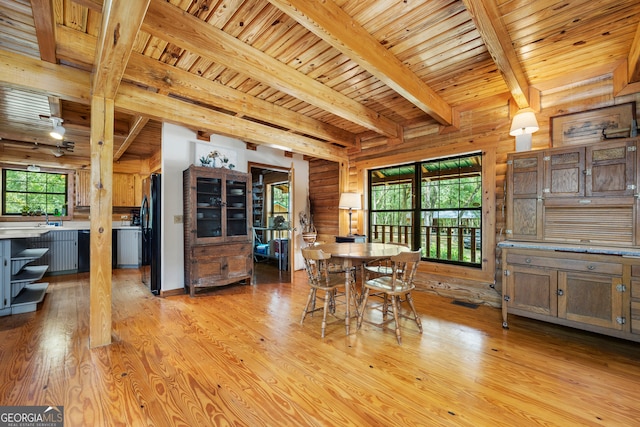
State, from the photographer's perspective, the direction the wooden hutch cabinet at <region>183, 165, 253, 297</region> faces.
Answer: facing the viewer and to the right of the viewer

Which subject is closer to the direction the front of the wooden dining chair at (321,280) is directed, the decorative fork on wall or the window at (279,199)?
the window

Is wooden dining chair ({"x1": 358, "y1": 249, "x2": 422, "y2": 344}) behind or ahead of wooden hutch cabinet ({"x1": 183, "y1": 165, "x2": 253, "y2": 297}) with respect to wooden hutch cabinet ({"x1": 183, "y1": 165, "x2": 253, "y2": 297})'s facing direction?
ahead

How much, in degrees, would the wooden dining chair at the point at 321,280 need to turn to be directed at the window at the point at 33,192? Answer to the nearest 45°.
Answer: approximately 135° to its left

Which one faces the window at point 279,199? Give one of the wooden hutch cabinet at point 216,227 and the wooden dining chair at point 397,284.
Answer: the wooden dining chair

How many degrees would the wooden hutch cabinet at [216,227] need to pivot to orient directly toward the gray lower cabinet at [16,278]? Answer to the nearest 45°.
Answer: approximately 135° to its right

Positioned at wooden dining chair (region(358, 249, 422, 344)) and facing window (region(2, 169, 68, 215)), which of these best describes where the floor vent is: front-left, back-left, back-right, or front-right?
back-right

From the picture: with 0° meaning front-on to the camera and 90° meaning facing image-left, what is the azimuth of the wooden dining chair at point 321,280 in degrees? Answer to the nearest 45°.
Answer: approximately 225°

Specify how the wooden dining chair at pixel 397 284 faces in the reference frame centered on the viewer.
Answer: facing away from the viewer and to the left of the viewer

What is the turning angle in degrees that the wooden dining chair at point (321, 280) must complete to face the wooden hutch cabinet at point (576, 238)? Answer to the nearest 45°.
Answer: approximately 45° to its right

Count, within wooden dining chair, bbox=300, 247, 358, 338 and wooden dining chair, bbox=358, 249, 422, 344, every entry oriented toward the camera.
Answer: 0

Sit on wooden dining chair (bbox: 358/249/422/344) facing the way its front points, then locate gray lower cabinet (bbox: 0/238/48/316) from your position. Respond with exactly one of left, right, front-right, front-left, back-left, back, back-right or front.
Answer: front-left

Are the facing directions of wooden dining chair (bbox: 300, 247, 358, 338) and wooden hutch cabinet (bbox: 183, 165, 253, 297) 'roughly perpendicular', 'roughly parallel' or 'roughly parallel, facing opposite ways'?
roughly perpendicular

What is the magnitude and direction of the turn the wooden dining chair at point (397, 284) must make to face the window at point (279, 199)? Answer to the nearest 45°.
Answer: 0° — it already faces it

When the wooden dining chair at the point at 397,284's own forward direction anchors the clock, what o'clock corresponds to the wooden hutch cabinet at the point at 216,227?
The wooden hutch cabinet is roughly at 11 o'clock from the wooden dining chair.
